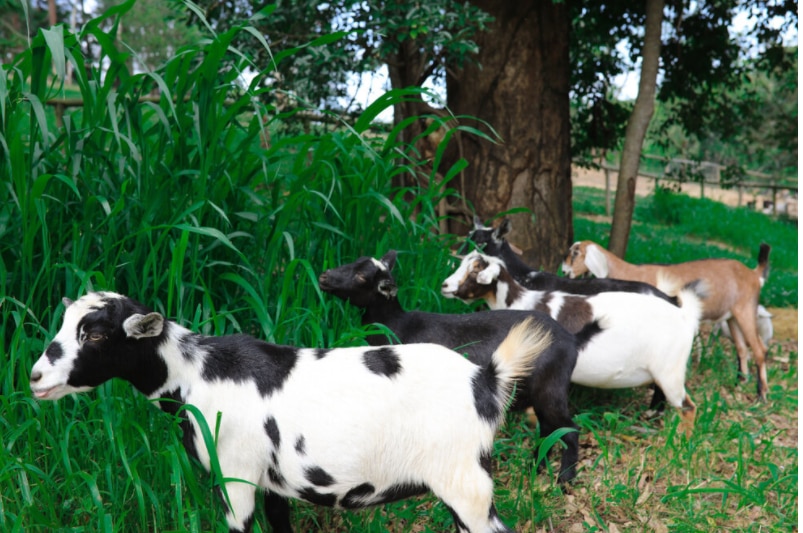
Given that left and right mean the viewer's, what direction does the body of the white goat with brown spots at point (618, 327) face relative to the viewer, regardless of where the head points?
facing to the left of the viewer

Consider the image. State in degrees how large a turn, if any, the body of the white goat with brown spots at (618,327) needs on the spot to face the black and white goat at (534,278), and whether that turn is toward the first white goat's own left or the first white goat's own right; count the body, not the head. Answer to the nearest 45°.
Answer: approximately 45° to the first white goat's own right

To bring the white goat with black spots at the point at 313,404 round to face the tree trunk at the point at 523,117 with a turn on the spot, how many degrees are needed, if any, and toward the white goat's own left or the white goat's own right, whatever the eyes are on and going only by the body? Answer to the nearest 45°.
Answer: approximately 135° to the white goat's own right

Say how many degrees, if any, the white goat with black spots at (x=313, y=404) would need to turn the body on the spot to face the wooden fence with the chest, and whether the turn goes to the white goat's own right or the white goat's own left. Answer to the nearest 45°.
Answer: approximately 135° to the white goat's own right

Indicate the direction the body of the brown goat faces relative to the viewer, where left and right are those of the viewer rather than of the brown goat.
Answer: facing to the left of the viewer

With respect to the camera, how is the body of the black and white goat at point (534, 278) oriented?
to the viewer's left

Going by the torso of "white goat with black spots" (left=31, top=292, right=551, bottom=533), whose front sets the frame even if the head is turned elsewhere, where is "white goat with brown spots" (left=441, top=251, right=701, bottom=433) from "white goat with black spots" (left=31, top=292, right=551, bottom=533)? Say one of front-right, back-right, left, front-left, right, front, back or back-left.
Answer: back-right

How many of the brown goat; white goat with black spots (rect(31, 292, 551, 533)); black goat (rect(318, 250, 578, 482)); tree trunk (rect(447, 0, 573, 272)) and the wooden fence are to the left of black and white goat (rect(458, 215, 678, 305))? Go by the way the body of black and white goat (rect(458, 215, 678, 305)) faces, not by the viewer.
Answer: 2

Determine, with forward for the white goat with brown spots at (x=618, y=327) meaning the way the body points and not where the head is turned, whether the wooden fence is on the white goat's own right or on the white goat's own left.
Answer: on the white goat's own right

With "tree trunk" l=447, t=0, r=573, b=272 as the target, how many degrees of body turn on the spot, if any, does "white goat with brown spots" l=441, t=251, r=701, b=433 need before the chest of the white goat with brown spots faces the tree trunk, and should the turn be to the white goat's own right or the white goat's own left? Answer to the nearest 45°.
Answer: approximately 90° to the white goat's own right

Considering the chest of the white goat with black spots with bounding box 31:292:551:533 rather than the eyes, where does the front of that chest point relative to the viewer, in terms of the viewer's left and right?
facing to the left of the viewer

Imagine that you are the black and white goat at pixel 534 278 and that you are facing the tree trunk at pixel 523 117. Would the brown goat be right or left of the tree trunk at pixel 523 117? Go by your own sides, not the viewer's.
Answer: right

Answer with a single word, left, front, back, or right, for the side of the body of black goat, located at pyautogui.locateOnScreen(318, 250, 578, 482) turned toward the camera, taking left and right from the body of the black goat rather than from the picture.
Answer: left
